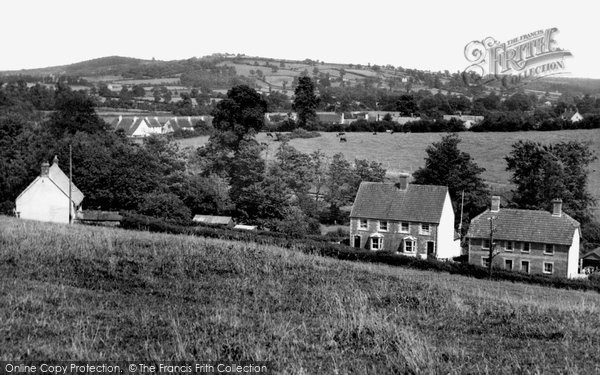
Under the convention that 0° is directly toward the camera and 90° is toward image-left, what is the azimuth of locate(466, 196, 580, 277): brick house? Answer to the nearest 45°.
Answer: approximately 0°
